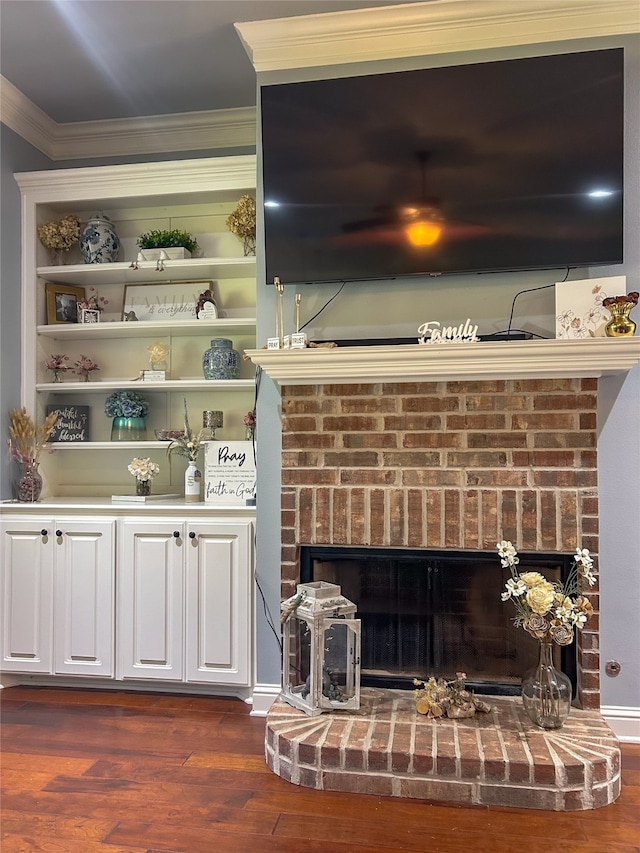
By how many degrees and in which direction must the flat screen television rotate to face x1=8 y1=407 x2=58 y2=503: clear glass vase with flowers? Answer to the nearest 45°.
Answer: approximately 90° to its right

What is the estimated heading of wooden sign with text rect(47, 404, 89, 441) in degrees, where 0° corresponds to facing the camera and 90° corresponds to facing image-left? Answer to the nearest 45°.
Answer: approximately 0°

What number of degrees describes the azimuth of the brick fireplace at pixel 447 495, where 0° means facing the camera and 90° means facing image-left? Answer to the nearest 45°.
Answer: approximately 0°
